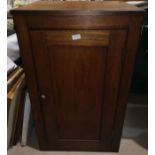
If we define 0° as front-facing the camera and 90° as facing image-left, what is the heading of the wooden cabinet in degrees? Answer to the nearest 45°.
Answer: approximately 0°
